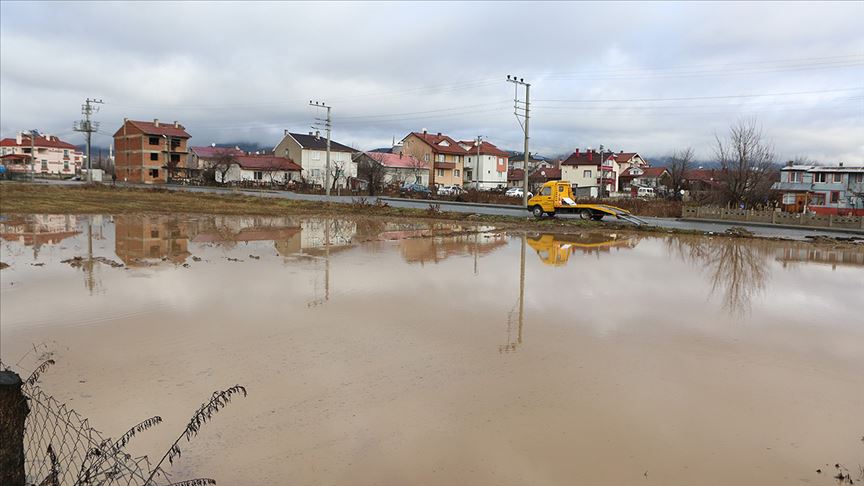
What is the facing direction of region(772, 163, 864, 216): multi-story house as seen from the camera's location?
facing the viewer

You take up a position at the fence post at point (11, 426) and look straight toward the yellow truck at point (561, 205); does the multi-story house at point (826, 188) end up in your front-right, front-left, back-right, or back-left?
front-right

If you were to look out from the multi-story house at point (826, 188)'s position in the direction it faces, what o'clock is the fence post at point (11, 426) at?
The fence post is roughly at 12 o'clock from the multi-story house.

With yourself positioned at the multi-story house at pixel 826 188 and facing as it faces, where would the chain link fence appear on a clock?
The chain link fence is roughly at 12 o'clock from the multi-story house.

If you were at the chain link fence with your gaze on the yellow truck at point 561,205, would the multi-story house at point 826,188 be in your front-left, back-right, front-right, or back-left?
front-right

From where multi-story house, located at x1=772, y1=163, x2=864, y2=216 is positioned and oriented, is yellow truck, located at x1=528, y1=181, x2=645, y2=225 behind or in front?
in front
